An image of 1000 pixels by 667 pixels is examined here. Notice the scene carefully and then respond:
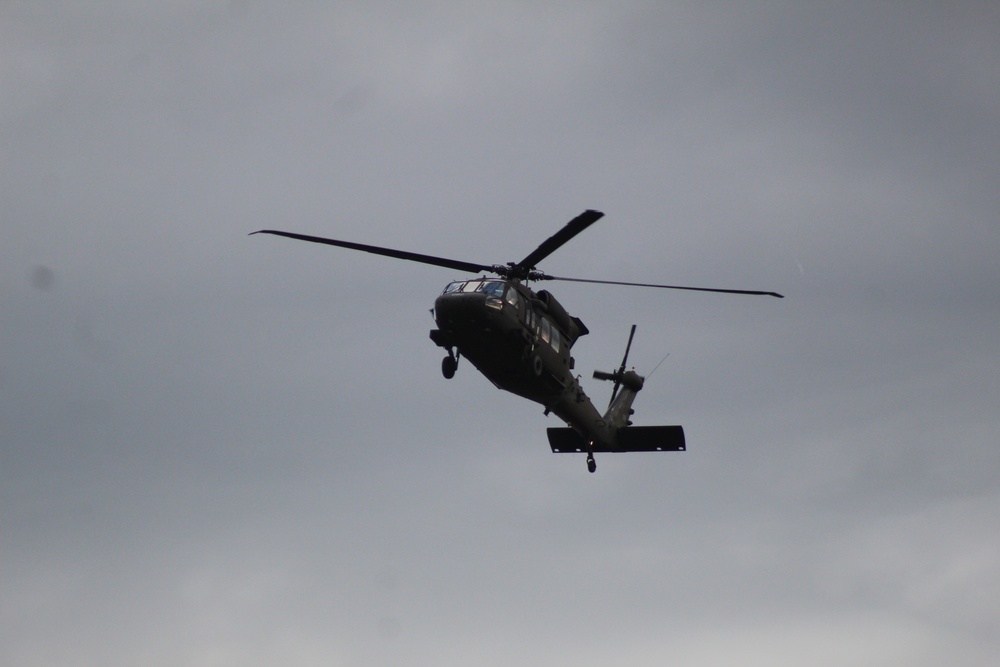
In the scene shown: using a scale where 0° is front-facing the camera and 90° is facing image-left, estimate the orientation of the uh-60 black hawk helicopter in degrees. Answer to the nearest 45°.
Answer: approximately 45°
